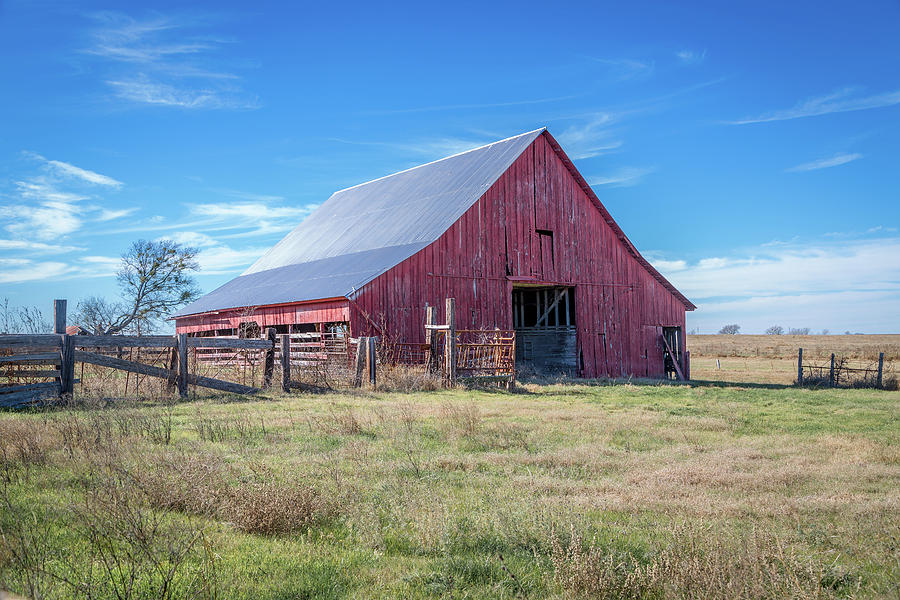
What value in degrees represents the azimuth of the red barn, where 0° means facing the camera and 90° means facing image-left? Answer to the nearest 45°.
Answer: approximately 315°

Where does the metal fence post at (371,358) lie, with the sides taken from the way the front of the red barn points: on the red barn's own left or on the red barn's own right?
on the red barn's own right

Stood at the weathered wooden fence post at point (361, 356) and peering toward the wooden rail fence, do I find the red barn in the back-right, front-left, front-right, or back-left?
back-right

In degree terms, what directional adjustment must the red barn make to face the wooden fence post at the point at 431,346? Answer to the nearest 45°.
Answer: approximately 45° to its right
